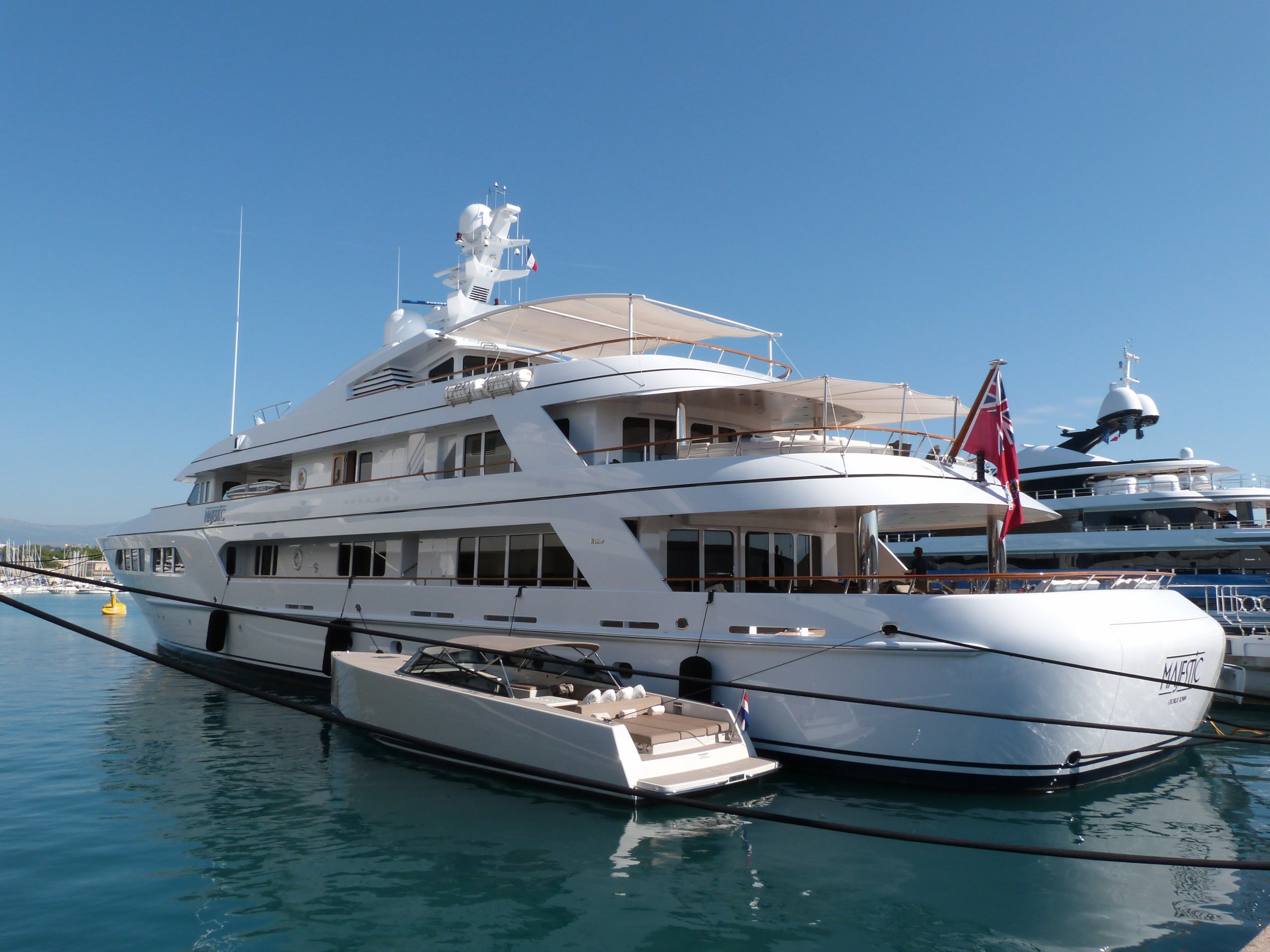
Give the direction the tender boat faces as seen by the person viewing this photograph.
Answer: facing away from the viewer and to the left of the viewer

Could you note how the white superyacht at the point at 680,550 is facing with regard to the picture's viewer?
facing away from the viewer and to the left of the viewer

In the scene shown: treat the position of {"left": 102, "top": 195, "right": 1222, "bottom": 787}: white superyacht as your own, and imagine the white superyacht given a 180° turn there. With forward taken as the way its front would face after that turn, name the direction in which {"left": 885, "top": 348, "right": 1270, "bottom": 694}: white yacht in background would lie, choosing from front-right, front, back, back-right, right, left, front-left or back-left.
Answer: left

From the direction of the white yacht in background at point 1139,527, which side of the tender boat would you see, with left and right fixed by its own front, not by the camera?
right

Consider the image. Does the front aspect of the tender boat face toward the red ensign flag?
no

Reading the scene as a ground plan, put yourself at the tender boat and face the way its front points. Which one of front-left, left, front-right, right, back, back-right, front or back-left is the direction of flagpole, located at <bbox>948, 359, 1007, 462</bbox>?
back-right

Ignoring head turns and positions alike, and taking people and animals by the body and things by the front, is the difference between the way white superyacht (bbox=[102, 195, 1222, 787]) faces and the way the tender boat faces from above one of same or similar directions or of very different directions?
same or similar directions
